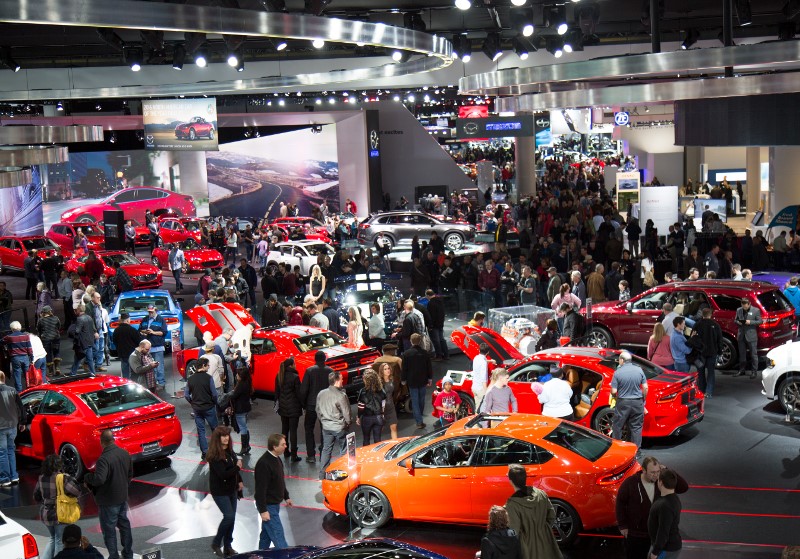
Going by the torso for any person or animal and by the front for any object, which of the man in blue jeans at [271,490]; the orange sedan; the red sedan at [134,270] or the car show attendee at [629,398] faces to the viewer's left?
the orange sedan

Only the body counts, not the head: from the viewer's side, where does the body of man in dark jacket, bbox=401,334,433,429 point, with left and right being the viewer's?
facing away from the viewer

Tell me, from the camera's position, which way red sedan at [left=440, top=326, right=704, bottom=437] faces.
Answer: facing away from the viewer and to the left of the viewer

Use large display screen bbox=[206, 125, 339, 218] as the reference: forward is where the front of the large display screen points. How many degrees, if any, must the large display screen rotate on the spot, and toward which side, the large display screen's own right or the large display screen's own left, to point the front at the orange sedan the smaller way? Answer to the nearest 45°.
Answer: approximately 45° to the large display screen's own left

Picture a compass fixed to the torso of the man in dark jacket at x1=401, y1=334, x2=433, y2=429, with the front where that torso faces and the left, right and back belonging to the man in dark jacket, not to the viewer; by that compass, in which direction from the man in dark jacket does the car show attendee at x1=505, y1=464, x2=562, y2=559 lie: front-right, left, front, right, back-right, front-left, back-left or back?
back

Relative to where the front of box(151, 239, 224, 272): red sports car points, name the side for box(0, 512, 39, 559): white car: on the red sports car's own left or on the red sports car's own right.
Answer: on the red sports car's own right

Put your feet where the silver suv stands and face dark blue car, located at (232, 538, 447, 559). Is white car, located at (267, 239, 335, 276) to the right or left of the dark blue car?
right

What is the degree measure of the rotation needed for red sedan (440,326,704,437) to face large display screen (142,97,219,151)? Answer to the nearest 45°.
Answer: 0° — it already faces it
